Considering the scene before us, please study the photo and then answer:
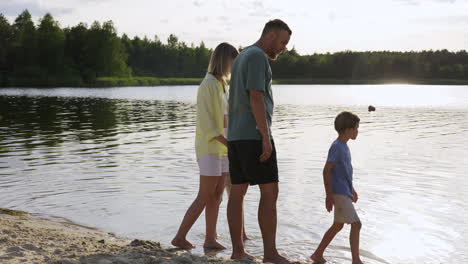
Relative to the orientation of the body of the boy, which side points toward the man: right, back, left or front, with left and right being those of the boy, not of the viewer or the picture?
back

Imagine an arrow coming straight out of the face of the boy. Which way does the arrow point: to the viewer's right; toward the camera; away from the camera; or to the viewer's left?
to the viewer's right

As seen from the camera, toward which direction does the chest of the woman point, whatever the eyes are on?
to the viewer's right

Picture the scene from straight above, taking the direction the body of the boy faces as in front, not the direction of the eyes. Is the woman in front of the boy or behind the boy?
behind

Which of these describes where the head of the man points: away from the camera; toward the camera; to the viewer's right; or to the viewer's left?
to the viewer's right

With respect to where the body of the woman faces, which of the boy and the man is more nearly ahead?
the boy

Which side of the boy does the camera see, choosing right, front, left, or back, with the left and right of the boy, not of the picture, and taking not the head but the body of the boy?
right

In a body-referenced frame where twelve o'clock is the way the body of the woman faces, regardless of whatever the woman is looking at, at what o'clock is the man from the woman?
The man is roughly at 2 o'clock from the woman.

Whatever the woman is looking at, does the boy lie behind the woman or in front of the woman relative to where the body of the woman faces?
in front

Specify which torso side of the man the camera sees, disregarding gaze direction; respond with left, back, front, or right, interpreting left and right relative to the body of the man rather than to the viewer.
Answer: right

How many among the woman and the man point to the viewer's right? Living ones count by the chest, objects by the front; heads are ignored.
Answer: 2

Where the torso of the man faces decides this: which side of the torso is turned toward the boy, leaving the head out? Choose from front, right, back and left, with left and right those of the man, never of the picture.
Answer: front
